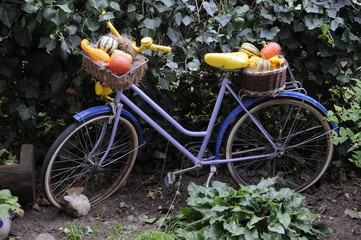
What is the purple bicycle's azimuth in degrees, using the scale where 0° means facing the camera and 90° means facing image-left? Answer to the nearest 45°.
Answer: approximately 90°

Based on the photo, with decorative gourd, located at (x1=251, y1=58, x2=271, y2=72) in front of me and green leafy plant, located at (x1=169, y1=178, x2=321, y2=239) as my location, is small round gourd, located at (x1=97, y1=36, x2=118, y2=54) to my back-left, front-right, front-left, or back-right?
front-left

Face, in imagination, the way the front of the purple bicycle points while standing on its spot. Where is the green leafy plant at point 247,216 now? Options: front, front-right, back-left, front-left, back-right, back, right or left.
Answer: left

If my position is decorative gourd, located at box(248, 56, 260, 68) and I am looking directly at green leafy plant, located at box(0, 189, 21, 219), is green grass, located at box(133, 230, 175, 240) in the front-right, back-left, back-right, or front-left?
front-left

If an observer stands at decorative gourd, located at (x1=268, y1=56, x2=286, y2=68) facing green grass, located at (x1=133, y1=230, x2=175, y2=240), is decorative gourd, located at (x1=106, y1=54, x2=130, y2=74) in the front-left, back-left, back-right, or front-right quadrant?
front-right
